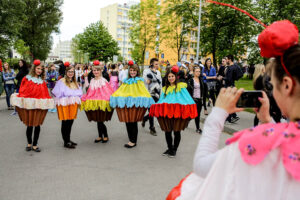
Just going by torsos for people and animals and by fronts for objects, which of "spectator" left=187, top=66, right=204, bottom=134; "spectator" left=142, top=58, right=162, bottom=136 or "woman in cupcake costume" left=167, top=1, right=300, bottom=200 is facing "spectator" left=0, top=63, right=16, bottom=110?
the woman in cupcake costume

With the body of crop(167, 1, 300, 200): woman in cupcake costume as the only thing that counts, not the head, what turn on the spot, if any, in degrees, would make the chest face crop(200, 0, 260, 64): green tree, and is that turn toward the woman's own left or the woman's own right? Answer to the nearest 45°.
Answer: approximately 45° to the woman's own right

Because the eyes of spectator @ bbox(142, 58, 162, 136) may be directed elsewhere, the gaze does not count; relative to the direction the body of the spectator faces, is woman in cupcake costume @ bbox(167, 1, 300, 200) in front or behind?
in front

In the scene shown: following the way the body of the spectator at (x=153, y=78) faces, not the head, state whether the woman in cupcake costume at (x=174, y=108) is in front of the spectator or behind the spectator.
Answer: in front

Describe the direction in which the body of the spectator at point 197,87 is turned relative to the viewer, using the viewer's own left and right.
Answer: facing the viewer

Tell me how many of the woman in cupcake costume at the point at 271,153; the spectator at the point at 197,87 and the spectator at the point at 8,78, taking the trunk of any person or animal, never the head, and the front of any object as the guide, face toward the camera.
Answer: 2

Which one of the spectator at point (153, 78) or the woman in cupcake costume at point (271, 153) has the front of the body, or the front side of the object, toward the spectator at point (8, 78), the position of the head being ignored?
the woman in cupcake costume

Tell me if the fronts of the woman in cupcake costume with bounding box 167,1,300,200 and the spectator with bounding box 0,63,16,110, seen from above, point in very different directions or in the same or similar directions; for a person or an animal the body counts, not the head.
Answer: very different directions

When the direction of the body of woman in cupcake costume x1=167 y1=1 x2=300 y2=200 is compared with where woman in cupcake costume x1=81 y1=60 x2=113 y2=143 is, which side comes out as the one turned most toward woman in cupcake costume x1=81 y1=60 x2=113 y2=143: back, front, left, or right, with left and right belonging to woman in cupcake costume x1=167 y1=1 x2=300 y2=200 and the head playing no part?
front

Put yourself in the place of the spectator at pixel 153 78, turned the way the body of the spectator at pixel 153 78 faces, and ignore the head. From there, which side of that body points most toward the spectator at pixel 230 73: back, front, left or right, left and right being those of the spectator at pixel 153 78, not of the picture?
left

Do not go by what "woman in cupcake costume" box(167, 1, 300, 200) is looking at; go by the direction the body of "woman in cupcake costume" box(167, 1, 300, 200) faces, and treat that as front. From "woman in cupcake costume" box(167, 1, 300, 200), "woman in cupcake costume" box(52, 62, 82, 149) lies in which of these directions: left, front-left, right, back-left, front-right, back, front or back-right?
front

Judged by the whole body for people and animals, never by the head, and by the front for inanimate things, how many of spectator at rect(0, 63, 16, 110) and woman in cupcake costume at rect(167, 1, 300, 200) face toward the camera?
1

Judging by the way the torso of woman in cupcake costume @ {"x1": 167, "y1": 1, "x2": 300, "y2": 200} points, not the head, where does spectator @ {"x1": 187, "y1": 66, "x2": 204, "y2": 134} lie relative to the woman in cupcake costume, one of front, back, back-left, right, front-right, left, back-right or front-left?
front-right

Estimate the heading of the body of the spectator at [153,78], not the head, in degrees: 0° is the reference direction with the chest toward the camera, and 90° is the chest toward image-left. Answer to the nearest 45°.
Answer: approximately 315°

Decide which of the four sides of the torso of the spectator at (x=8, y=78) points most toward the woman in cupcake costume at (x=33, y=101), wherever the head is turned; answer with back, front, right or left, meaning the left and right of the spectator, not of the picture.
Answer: front

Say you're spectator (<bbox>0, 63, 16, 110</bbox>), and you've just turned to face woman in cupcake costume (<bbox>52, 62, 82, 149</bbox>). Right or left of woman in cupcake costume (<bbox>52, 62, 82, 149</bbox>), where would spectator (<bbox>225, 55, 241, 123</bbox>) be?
left
